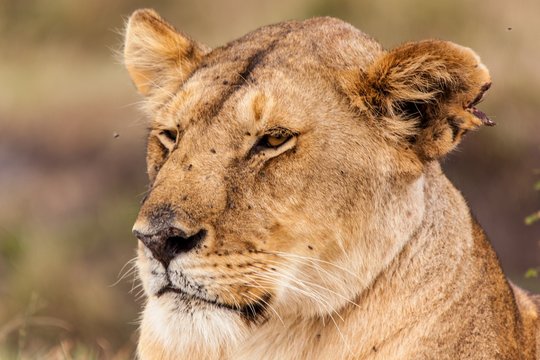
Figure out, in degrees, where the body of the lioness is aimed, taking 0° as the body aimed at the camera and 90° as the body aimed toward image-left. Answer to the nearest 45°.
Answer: approximately 45°
